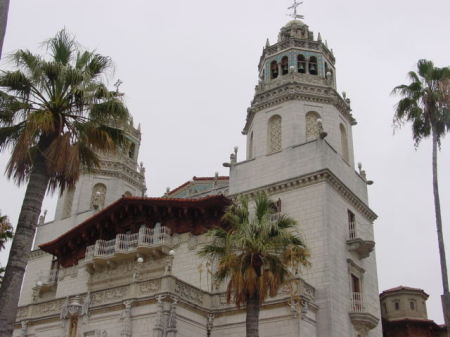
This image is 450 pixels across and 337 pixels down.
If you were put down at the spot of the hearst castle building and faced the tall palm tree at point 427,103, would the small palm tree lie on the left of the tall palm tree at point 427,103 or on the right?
right

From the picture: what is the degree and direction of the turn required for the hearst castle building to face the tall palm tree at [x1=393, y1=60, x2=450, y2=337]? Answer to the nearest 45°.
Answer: approximately 90° to its left

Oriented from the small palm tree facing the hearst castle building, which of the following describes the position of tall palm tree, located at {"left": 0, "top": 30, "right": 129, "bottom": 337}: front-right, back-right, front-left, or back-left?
back-left

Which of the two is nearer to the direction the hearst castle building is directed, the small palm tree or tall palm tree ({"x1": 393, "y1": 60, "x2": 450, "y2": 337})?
the small palm tree
